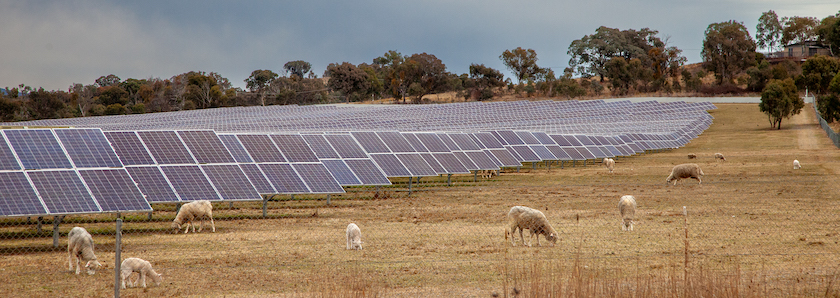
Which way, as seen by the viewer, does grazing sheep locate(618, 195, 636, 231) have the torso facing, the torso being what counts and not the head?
toward the camera

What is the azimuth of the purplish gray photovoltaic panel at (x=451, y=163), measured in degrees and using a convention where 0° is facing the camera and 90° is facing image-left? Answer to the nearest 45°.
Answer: approximately 315°

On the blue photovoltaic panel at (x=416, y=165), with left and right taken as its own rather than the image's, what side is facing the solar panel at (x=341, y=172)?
right

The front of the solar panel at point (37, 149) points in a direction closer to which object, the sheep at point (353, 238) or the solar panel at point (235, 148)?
the sheep

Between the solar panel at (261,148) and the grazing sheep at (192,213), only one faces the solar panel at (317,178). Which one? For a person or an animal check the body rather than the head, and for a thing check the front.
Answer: the solar panel at (261,148)

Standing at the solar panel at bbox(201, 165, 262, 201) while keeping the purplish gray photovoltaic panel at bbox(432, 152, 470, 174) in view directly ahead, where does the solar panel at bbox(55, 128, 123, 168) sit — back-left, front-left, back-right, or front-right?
back-left

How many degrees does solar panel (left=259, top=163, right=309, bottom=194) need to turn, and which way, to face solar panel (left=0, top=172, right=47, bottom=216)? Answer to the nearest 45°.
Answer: approximately 90° to its right

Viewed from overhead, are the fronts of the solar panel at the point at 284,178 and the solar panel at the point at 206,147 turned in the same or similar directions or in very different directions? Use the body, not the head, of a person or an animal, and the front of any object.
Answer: same or similar directions

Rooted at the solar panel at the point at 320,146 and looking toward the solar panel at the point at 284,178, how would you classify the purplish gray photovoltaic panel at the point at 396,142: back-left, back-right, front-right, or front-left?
back-left

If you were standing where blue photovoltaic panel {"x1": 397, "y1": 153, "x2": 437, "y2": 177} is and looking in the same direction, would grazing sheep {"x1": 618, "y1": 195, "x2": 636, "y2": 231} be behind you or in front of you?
in front

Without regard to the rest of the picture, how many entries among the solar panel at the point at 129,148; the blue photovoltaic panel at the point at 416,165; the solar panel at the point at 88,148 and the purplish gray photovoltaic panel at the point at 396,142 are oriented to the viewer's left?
0

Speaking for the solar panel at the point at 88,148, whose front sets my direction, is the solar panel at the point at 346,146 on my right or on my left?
on my left

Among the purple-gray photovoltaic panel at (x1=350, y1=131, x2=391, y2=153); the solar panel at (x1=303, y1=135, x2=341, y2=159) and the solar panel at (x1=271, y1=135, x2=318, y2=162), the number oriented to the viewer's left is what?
0

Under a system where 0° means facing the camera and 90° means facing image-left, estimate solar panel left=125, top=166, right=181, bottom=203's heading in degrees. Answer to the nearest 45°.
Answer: approximately 315°
